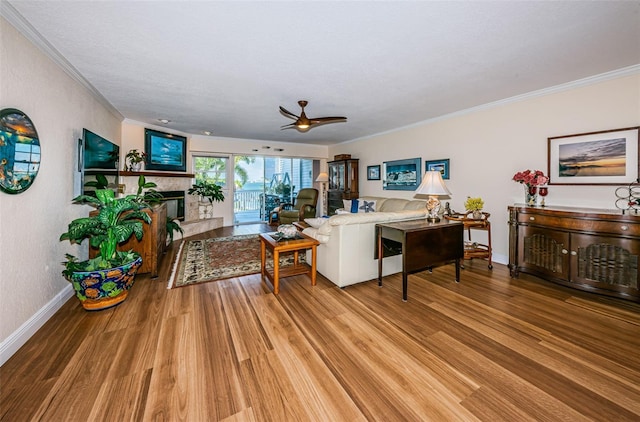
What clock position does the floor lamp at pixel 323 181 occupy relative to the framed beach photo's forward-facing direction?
The floor lamp is roughly at 2 o'clock from the framed beach photo.

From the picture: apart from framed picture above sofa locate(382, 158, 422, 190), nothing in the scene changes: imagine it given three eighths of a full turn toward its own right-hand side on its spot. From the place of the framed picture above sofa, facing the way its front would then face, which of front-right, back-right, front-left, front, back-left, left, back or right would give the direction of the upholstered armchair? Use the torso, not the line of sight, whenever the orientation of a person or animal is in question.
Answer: left

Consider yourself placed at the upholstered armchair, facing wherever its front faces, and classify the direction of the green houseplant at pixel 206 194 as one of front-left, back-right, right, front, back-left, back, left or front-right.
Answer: front-right

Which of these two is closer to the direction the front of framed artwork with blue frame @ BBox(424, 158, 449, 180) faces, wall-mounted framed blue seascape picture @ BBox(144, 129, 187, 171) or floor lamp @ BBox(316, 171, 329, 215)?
the wall-mounted framed blue seascape picture

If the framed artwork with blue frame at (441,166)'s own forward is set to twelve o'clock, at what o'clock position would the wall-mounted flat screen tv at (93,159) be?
The wall-mounted flat screen tv is roughly at 12 o'clock from the framed artwork with blue frame.

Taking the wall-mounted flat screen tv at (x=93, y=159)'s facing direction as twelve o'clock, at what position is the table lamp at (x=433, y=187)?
The table lamp is roughly at 12 o'clock from the wall-mounted flat screen tv.

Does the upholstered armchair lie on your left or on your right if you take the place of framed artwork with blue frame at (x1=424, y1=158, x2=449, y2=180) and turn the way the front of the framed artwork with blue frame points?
on your right

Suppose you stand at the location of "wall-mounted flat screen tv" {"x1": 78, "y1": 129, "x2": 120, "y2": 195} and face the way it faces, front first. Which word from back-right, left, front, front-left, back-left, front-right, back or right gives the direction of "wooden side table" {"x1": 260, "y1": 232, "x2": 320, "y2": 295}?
front

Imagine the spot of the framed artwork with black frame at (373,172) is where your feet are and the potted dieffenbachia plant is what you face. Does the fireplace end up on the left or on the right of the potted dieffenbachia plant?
right

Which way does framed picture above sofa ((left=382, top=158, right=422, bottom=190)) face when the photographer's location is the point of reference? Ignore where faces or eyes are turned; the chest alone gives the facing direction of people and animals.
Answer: facing the viewer and to the left of the viewer

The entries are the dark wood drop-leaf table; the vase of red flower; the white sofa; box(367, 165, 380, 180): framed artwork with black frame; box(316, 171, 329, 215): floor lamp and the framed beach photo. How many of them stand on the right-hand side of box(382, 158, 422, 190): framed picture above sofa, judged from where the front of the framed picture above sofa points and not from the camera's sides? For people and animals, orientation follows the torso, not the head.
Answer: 2

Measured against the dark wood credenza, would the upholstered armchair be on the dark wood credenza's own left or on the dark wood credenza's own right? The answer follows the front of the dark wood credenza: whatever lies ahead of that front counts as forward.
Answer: on the dark wood credenza's own right

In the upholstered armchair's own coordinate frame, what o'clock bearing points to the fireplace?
The fireplace is roughly at 1 o'clock from the upholstered armchair.

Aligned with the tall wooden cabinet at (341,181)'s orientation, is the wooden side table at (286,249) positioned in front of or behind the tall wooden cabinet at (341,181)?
in front

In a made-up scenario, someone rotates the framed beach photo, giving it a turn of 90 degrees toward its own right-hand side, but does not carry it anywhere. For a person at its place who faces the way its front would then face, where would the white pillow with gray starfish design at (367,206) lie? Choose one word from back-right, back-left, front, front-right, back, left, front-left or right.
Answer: front-left

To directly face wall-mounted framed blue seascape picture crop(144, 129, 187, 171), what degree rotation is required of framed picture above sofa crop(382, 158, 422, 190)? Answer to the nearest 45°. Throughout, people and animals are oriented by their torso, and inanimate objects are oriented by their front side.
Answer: approximately 45° to its right

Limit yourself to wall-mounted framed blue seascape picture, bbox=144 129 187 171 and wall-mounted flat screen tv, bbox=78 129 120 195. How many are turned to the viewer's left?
0

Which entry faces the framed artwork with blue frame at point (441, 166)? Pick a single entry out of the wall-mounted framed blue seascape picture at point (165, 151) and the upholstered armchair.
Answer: the wall-mounted framed blue seascape picture

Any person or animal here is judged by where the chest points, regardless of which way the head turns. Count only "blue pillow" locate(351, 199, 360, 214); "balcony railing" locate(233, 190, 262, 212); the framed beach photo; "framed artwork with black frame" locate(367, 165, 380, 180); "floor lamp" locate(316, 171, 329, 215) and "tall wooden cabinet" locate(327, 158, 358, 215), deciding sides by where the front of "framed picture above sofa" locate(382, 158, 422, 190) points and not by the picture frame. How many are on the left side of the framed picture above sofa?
1

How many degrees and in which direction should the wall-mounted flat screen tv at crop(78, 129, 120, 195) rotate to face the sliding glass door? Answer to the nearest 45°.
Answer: approximately 90° to its left
